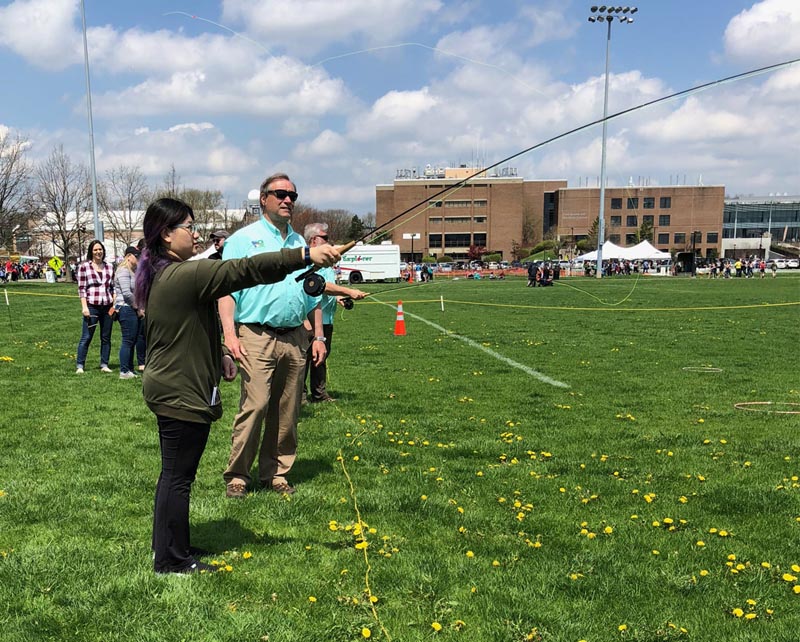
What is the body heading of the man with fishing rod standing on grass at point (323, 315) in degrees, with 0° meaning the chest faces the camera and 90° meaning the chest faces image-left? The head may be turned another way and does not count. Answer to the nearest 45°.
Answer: approximately 270°

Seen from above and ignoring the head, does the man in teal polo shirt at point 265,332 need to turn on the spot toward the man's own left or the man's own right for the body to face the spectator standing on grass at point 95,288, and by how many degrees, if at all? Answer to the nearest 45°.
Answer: approximately 180°

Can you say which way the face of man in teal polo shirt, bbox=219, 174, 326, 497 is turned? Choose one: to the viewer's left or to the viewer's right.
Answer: to the viewer's right

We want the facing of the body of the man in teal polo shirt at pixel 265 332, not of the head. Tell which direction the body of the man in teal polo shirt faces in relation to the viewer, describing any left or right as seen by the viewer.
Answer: facing the viewer and to the right of the viewer

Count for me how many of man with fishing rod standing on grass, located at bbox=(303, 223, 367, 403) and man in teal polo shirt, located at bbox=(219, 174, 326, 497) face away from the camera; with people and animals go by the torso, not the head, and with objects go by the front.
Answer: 0

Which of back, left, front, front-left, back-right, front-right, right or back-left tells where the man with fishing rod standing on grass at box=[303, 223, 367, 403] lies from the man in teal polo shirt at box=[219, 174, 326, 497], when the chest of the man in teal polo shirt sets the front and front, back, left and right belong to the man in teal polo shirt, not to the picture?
back-left

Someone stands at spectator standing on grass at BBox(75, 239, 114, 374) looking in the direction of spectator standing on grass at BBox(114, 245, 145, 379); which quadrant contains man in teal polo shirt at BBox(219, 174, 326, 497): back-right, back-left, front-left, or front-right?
front-right

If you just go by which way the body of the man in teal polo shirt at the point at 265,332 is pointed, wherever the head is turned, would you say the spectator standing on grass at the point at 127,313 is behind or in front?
behind
